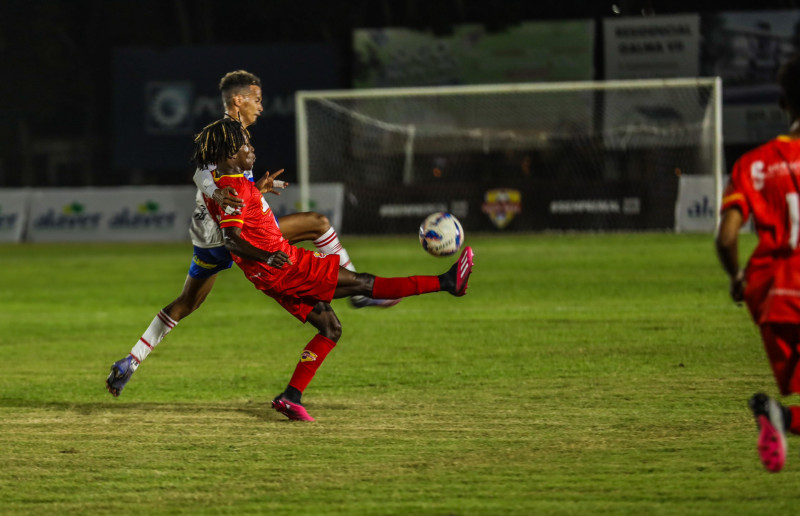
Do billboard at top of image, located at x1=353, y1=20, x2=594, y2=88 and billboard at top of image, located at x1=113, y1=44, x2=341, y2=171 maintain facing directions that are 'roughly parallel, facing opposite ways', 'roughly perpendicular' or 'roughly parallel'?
roughly parallel

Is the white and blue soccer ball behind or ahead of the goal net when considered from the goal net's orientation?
ahead

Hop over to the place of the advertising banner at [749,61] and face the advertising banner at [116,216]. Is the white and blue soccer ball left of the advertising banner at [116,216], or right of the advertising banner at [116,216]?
left

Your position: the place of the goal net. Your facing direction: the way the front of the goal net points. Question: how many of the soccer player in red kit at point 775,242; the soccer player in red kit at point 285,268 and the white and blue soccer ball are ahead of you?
3

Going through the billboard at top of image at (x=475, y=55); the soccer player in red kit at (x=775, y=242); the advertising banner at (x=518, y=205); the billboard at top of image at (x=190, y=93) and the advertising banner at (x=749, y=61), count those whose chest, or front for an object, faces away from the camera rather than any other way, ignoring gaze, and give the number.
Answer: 1

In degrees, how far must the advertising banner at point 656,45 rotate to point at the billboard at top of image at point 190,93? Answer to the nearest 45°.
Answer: approximately 90° to its right

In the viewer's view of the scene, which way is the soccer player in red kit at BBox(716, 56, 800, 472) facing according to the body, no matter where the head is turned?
away from the camera

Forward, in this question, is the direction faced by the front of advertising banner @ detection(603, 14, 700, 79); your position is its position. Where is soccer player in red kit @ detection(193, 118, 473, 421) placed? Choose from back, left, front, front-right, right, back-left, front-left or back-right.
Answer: front

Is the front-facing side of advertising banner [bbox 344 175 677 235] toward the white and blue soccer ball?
yes

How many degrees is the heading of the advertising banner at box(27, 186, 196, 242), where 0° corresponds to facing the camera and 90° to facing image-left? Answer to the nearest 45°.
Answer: approximately 0°

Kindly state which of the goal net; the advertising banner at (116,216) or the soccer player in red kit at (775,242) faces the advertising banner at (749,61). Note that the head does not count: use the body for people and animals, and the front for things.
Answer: the soccer player in red kit

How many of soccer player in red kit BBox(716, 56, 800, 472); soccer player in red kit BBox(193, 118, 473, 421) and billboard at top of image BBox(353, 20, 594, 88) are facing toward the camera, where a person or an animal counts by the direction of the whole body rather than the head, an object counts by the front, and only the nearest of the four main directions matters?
1

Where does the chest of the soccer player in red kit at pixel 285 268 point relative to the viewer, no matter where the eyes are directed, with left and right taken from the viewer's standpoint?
facing to the right of the viewer

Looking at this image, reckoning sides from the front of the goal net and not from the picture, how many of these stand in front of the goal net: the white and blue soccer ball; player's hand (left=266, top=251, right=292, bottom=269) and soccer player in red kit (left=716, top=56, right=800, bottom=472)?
3

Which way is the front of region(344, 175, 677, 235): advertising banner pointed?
toward the camera

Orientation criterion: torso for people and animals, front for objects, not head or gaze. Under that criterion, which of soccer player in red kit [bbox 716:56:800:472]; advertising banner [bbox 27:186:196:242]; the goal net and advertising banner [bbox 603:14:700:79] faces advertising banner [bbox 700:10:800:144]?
the soccer player in red kit

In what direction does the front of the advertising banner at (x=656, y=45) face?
toward the camera

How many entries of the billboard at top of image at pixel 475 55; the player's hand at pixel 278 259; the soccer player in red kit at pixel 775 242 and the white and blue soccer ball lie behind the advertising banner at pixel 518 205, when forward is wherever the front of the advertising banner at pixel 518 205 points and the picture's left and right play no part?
1

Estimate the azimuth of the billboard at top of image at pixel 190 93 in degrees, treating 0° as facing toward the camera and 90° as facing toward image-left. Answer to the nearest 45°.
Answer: approximately 0°

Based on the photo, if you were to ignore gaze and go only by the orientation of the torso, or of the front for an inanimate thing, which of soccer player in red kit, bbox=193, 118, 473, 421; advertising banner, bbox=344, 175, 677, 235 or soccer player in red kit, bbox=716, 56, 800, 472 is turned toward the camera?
the advertising banner

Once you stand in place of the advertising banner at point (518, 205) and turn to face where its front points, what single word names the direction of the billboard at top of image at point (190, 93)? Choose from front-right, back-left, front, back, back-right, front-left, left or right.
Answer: back-right

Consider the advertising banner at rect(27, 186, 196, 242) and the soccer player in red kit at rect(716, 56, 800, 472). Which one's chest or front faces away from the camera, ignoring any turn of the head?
the soccer player in red kit

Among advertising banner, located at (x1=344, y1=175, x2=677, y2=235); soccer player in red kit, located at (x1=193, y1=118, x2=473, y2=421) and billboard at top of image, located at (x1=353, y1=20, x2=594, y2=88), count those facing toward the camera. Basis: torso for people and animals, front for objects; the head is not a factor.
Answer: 2
